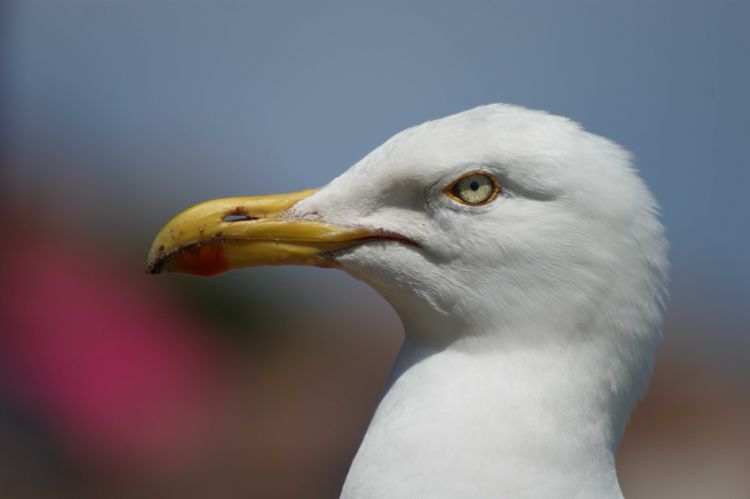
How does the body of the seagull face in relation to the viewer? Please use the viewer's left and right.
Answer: facing to the left of the viewer
